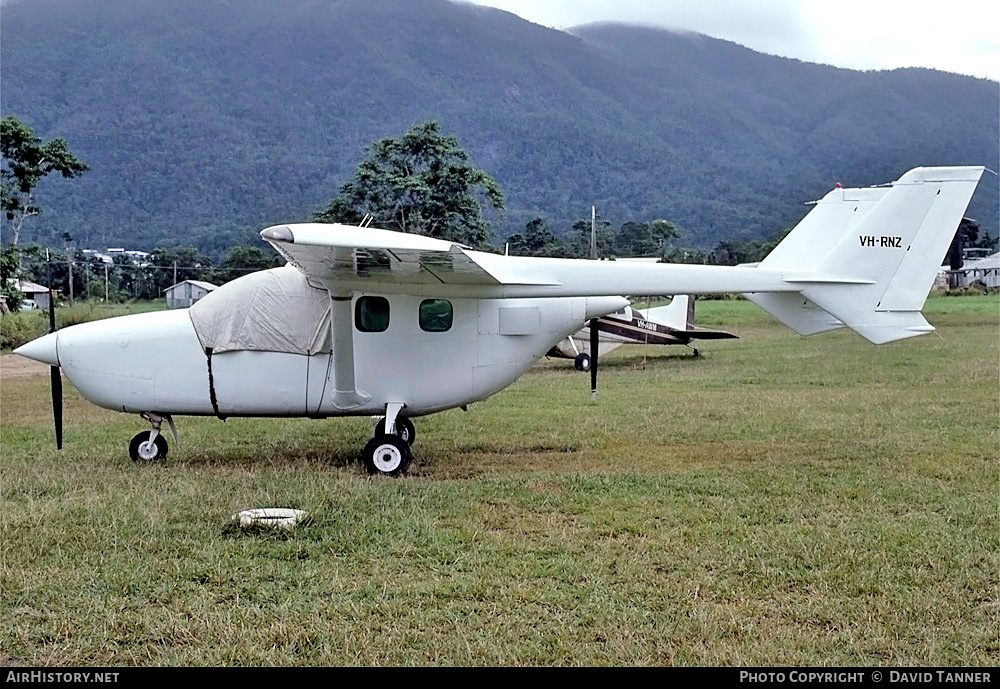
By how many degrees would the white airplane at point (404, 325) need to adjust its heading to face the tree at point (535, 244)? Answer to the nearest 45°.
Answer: approximately 90° to its right

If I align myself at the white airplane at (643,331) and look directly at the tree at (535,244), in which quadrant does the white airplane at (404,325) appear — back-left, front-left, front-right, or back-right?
back-left

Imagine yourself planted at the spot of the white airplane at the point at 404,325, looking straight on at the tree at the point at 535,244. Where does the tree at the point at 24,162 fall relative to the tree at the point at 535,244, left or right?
left

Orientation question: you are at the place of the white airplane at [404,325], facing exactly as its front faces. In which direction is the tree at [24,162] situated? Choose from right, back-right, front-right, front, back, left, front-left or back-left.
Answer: front-right

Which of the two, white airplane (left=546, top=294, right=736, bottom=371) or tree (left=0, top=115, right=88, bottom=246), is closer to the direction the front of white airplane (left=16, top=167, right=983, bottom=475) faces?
the tree

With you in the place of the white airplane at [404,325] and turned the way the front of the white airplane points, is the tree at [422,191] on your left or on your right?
on your right

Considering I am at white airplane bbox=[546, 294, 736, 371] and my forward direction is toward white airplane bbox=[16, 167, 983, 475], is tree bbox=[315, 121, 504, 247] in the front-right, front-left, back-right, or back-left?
back-right

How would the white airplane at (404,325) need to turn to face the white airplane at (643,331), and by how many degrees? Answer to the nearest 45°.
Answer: approximately 90° to its right

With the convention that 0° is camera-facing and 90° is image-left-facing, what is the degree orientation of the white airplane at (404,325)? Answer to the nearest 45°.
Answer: approximately 90°
